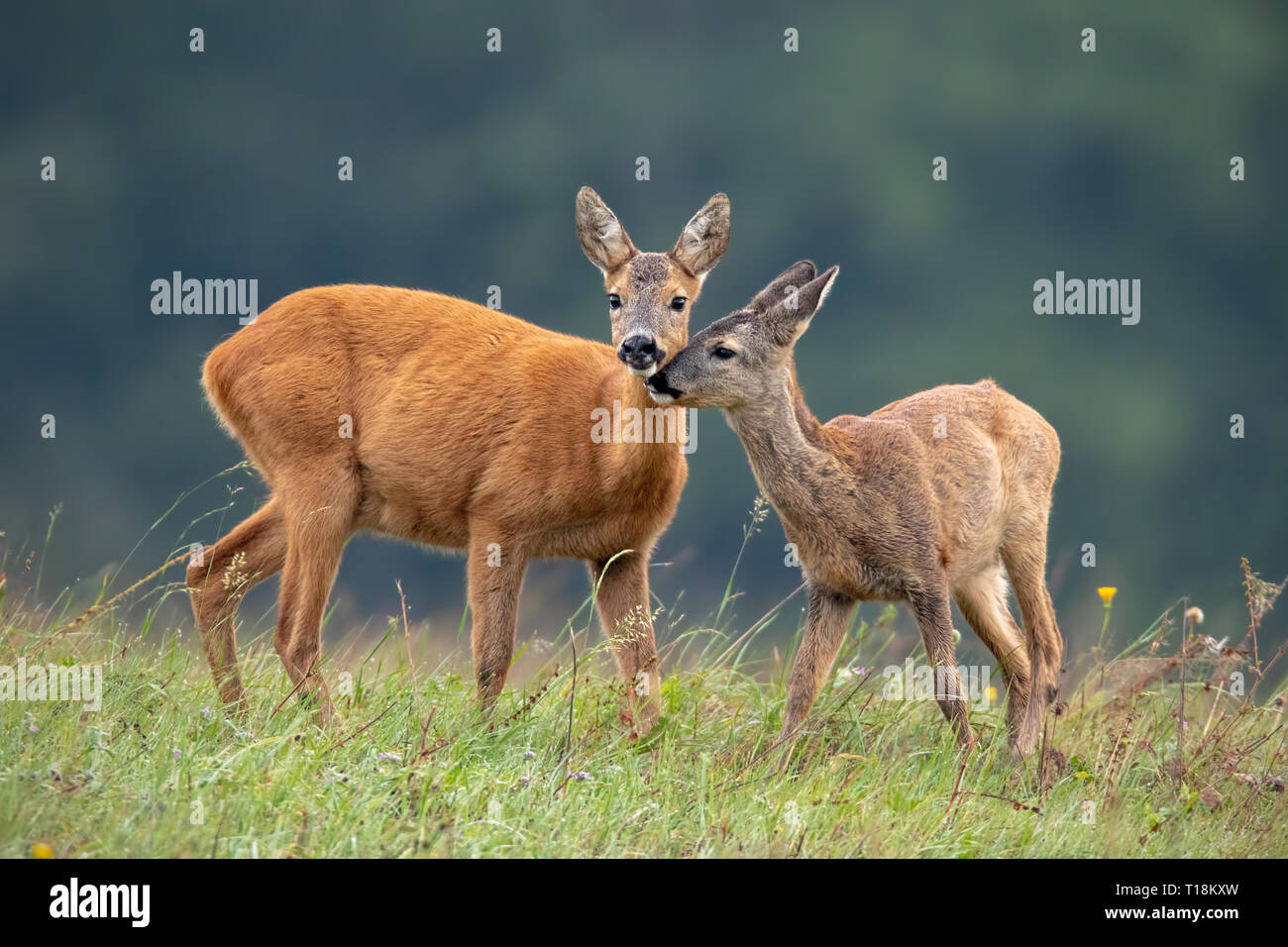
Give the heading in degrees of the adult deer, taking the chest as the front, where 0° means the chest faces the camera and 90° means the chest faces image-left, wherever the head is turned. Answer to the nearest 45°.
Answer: approximately 270°
